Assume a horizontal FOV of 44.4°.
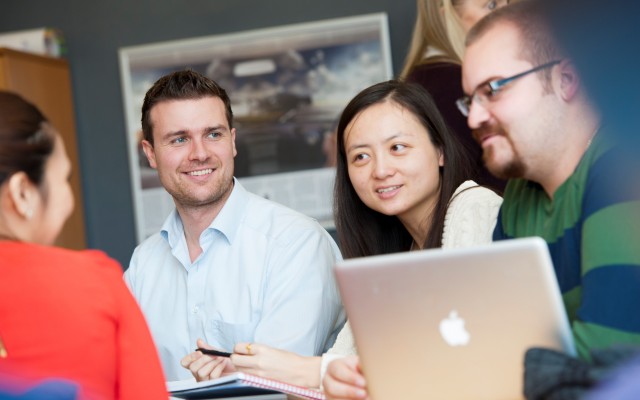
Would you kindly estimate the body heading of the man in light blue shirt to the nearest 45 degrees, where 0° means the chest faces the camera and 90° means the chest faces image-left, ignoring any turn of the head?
approximately 45°

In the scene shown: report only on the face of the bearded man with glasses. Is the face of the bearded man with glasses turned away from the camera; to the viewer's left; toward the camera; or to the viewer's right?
to the viewer's left

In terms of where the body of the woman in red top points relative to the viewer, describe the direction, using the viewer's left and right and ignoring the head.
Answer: facing away from the viewer and to the right of the viewer

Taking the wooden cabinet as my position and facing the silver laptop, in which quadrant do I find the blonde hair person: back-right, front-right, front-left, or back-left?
front-left

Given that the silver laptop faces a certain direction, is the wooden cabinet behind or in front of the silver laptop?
in front

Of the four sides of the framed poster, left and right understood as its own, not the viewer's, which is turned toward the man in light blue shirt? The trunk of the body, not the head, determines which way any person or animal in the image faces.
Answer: front

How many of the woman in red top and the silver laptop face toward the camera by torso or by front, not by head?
0

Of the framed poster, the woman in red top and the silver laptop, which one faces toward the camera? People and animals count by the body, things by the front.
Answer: the framed poster

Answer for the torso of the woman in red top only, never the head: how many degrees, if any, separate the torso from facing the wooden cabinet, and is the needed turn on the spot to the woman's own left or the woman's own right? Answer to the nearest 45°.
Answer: approximately 45° to the woman's own left

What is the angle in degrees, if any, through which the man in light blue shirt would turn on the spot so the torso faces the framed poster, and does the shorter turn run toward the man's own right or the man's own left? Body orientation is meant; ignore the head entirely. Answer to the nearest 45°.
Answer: approximately 135° to the man's own right

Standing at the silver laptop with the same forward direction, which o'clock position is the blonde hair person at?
The blonde hair person is roughly at 12 o'clock from the silver laptop.

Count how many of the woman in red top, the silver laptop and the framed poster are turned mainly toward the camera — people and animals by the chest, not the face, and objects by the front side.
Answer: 1

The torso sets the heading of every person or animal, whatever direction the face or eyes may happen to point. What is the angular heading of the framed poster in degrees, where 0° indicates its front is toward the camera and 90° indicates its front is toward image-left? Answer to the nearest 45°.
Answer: approximately 0°

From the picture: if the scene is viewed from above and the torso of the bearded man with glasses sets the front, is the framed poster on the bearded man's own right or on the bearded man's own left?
on the bearded man's own right

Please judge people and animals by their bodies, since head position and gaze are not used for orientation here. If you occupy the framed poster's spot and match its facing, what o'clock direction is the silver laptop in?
The silver laptop is roughly at 12 o'clock from the framed poster.
